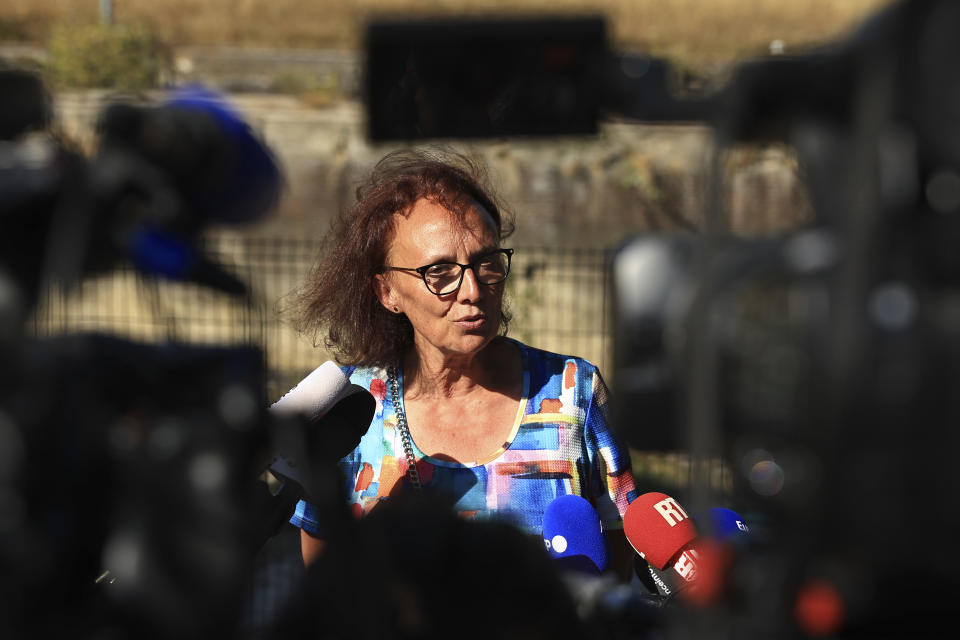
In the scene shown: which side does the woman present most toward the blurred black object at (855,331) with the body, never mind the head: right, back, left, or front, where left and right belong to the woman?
front

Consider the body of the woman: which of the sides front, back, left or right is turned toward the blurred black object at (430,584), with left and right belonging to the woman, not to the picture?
front

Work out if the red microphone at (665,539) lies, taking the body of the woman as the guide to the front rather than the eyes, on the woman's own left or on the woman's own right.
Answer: on the woman's own left

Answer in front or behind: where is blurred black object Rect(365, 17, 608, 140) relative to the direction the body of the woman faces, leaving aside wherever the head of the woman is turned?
in front

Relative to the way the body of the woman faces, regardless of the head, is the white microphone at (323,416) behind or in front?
in front

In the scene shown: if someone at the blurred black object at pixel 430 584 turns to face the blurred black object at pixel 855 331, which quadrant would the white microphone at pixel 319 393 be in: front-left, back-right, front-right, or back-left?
back-left

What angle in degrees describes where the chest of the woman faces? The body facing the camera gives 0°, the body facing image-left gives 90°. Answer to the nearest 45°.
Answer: approximately 0°
